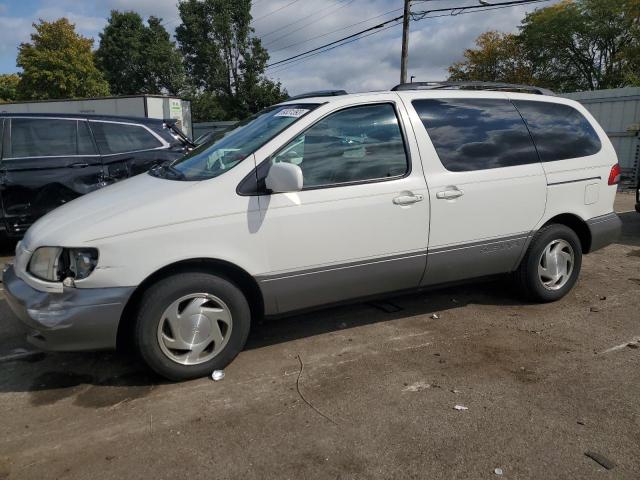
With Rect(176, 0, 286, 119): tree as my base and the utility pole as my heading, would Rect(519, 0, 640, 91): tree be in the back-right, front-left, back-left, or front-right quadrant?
front-left

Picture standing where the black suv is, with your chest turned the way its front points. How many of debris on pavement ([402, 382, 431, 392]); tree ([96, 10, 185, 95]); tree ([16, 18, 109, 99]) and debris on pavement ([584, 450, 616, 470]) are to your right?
2

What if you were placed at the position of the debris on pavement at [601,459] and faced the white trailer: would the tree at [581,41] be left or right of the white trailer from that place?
right

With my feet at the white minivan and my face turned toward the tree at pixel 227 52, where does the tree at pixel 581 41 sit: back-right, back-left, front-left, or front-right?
front-right
